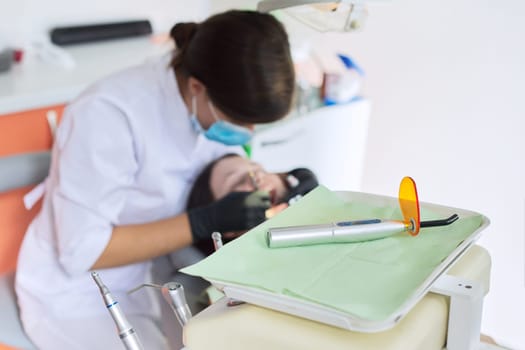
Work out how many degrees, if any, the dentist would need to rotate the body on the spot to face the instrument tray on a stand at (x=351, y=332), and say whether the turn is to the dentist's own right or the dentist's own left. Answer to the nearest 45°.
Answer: approximately 90° to the dentist's own right

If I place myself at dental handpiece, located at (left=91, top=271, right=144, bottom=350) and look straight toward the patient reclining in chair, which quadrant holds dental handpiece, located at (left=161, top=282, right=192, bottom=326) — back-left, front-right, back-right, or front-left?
front-right

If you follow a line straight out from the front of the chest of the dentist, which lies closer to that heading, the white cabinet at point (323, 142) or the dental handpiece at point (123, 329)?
the white cabinet

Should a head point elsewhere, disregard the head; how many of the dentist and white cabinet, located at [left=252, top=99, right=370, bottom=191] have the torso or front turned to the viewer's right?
1

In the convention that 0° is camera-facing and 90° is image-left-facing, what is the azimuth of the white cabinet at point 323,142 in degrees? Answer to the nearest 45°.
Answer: approximately 45°

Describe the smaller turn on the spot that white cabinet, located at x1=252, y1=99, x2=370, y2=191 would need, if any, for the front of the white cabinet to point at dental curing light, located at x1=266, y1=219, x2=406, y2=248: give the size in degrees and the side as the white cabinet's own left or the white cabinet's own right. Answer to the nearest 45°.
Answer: approximately 45° to the white cabinet's own left

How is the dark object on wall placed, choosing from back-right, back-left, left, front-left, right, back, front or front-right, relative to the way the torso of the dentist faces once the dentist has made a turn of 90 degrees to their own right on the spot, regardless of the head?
back

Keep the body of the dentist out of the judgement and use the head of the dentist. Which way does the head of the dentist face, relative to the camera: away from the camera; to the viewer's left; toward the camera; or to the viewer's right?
to the viewer's right

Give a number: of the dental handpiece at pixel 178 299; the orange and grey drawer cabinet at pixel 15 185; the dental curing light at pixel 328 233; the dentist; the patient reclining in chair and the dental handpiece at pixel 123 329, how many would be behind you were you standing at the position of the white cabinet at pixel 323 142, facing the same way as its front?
0

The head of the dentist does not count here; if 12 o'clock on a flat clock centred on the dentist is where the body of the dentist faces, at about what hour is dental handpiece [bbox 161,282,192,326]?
The dental handpiece is roughly at 3 o'clock from the dentist.

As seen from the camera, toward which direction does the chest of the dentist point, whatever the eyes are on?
to the viewer's right

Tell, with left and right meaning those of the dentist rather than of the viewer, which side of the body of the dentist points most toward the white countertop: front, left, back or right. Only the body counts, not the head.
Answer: left
